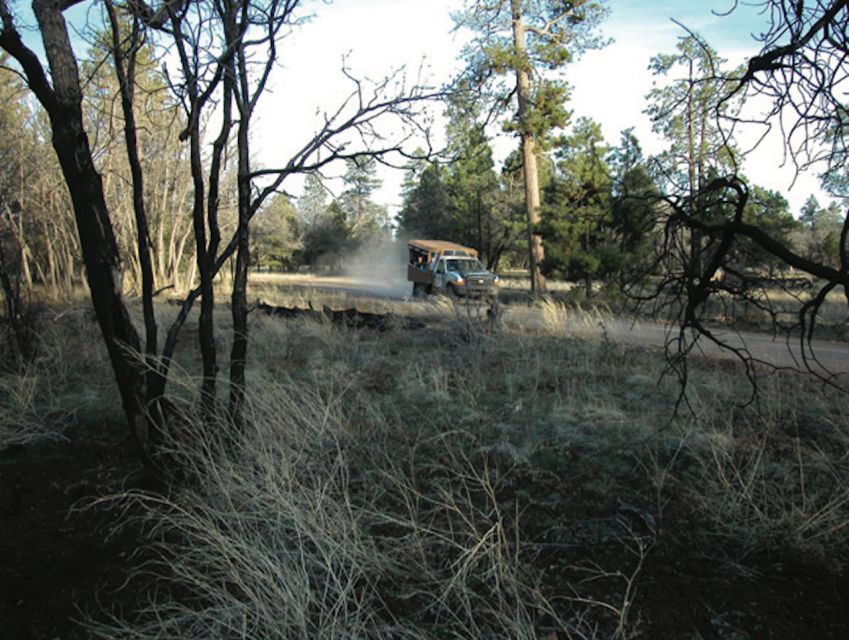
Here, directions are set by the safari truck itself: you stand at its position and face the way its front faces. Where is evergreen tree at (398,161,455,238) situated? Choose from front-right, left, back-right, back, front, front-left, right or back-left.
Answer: back-left

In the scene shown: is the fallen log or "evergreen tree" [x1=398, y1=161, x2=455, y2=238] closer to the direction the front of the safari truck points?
the fallen log

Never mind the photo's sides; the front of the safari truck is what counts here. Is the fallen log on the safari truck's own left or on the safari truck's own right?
on the safari truck's own right

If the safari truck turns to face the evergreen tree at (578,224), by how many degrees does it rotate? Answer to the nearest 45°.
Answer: approximately 45° to its left
